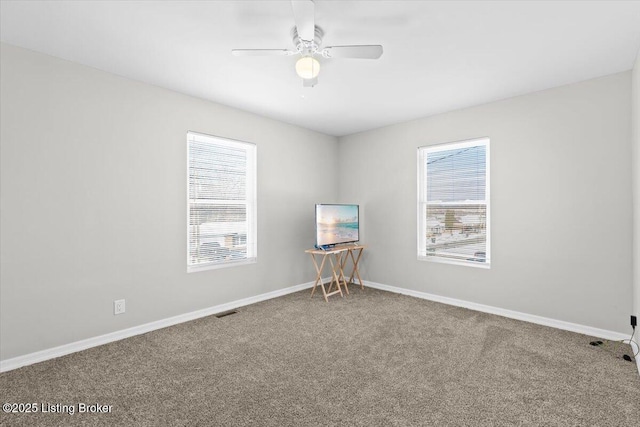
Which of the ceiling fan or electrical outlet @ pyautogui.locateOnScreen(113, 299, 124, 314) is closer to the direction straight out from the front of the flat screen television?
the ceiling fan

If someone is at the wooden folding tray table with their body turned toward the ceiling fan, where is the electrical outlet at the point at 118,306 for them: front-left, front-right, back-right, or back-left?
front-right

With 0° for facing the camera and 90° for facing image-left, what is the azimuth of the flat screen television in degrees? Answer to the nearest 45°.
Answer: approximately 315°

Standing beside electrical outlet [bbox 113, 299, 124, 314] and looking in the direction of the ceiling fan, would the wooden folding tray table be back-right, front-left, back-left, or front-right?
front-left

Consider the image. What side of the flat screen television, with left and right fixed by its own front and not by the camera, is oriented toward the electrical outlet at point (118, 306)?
right

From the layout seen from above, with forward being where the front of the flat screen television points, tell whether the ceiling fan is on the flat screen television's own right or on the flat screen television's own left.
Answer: on the flat screen television's own right
